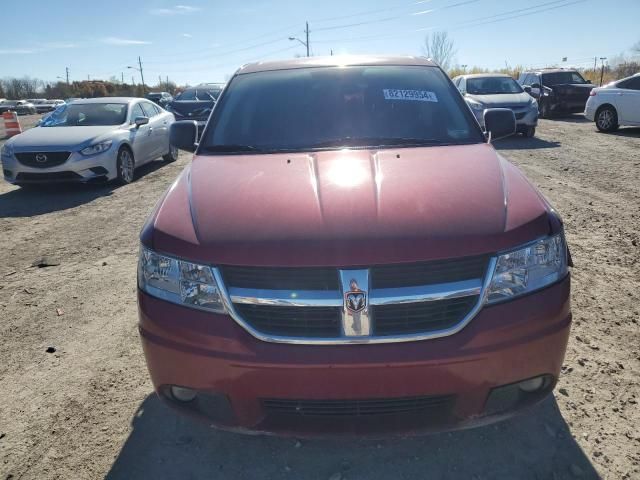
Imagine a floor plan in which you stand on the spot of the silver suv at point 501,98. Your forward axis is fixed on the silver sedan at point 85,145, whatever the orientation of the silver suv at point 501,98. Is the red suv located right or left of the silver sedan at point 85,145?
left

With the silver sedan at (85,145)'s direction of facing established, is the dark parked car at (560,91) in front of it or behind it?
behind

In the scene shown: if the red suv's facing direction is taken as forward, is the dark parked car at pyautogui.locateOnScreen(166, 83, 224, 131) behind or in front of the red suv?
behind

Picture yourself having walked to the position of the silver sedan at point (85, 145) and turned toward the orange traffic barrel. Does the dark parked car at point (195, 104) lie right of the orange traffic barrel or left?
right

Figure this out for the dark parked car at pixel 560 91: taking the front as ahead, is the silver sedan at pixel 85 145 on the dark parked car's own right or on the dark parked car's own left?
on the dark parked car's own right

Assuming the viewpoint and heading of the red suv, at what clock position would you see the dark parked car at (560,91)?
The dark parked car is roughly at 7 o'clock from the red suv.

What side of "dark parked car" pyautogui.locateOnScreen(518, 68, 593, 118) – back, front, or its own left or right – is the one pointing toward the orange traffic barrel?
right

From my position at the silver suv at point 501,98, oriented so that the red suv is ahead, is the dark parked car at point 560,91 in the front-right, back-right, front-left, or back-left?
back-left

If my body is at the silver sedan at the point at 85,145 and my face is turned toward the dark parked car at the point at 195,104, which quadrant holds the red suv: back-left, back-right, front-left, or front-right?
back-right

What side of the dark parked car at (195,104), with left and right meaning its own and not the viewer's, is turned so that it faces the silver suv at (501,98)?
left

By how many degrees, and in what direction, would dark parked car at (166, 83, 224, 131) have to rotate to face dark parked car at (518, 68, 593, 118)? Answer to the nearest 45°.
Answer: approximately 135° to its left

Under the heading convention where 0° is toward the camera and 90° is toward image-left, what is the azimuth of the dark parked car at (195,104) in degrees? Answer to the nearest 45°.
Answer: approximately 45°
